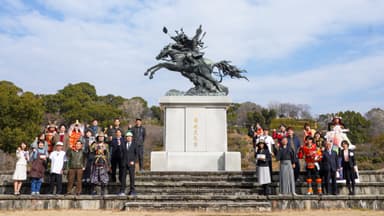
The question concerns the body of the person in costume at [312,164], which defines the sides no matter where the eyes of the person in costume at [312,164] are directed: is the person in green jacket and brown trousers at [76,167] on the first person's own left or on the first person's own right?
on the first person's own right

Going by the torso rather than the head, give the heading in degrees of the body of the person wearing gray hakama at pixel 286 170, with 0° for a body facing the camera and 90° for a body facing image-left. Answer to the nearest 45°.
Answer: approximately 0°

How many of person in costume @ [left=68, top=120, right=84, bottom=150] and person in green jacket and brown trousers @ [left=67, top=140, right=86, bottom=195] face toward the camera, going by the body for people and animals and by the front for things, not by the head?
2

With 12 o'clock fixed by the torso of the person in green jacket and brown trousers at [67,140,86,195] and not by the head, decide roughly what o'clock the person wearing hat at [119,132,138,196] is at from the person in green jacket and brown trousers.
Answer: The person wearing hat is roughly at 10 o'clock from the person in green jacket and brown trousers.

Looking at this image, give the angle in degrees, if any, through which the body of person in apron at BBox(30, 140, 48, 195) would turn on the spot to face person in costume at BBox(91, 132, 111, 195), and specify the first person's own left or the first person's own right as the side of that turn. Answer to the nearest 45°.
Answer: approximately 45° to the first person's own left

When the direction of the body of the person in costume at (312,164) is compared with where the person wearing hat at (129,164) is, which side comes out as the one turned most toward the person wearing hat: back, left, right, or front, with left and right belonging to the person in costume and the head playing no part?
right

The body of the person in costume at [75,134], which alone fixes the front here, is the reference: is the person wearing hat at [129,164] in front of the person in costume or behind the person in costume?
in front

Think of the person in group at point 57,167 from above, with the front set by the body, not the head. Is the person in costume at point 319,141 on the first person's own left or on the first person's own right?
on the first person's own left

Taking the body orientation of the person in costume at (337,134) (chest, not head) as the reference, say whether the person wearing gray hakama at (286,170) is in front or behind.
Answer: in front

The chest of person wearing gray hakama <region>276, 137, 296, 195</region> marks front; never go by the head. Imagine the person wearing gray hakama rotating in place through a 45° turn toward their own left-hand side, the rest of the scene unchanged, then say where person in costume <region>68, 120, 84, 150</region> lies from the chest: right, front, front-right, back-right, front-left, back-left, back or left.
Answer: back-right
